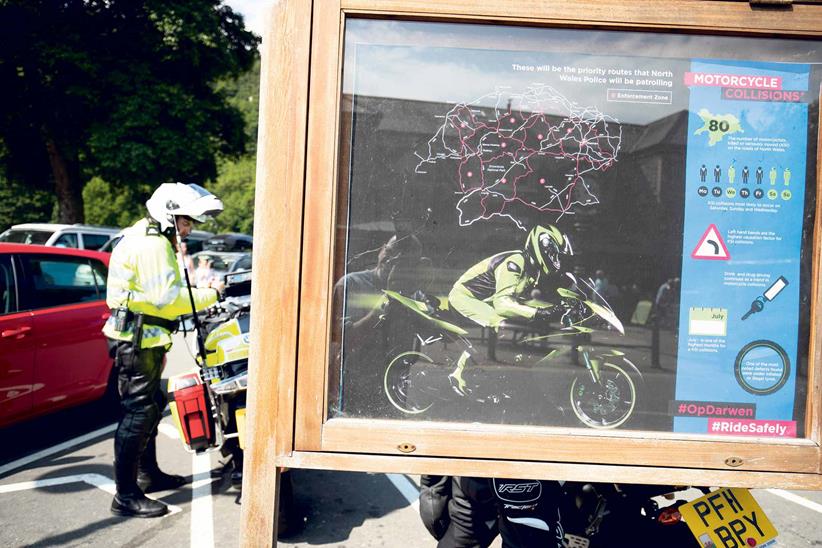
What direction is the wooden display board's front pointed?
toward the camera

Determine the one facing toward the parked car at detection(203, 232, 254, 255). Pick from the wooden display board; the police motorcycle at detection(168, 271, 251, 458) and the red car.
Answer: the police motorcycle

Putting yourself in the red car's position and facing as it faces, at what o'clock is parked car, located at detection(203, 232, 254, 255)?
The parked car is roughly at 5 o'clock from the red car.

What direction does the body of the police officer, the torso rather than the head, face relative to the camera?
to the viewer's right

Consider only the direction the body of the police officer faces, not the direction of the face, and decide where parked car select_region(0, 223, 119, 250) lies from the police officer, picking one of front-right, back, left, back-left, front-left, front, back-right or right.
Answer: left

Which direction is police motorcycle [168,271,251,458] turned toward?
away from the camera

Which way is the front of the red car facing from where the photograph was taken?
facing the viewer and to the left of the viewer

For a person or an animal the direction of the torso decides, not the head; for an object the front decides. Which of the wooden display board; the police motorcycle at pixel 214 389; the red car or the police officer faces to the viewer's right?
the police officer

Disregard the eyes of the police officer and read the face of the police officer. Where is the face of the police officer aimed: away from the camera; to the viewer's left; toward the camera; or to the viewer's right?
to the viewer's right

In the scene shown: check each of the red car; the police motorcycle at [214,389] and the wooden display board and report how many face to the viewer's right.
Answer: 0

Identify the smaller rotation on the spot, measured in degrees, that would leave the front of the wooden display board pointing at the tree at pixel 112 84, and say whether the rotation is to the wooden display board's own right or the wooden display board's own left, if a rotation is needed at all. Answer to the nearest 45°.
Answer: approximately 135° to the wooden display board's own right

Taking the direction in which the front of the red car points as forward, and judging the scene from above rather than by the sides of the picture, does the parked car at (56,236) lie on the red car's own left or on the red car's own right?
on the red car's own right
